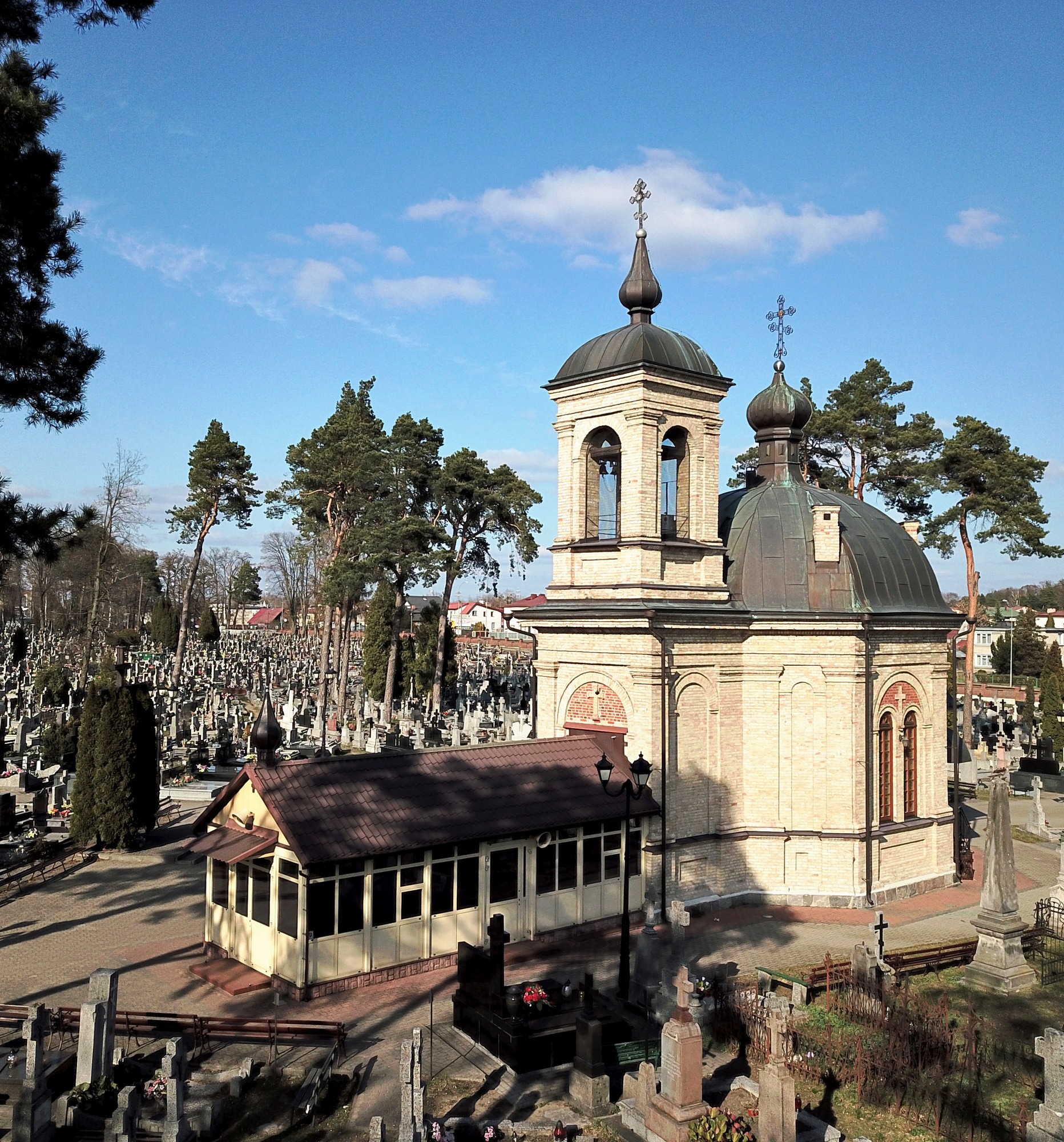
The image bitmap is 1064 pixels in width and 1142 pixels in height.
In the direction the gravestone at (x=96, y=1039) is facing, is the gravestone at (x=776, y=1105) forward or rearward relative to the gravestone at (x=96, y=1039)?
forward

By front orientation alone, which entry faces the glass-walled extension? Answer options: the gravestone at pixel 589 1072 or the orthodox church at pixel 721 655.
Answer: the orthodox church

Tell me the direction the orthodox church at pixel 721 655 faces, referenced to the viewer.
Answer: facing the viewer and to the left of the viewer

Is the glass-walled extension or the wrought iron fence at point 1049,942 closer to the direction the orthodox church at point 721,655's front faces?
the glass-walled extension

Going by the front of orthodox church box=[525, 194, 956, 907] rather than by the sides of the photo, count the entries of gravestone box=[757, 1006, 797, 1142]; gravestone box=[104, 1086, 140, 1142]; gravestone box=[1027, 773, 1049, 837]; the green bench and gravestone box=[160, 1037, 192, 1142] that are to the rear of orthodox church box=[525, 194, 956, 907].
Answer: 1

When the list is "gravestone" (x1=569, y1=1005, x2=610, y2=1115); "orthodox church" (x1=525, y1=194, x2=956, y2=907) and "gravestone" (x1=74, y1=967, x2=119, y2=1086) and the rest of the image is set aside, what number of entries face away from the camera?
0

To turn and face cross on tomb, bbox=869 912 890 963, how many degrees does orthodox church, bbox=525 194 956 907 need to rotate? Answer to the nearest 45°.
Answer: approximately 90° to its left

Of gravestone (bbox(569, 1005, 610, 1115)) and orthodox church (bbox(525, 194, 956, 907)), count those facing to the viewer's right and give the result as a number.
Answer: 0

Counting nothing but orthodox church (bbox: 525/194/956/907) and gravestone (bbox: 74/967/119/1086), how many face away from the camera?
0

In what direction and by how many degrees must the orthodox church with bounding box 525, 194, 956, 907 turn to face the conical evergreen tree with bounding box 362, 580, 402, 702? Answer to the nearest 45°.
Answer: approximately 90° to its right

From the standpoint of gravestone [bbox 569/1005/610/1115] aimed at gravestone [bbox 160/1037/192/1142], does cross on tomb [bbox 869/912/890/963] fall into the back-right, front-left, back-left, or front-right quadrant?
back-right

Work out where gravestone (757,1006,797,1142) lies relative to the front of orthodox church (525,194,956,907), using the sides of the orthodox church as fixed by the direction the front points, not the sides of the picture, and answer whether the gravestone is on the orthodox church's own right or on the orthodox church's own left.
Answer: on the orthodox church's own left

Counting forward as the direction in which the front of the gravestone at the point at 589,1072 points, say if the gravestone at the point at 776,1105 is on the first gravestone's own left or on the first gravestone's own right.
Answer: on the first gravestone's own left

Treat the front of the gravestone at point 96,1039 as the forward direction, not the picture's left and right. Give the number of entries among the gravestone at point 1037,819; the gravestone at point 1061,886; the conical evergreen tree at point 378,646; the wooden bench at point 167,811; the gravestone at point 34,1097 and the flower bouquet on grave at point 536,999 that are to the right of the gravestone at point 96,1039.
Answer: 1

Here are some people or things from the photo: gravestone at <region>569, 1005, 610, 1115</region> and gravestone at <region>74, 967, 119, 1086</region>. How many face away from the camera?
0

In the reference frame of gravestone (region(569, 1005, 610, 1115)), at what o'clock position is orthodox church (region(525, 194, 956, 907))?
The orthodox church is roughly at 5 o'clock from the gravestone.

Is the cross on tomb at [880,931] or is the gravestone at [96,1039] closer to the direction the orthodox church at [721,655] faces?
the gravestone
